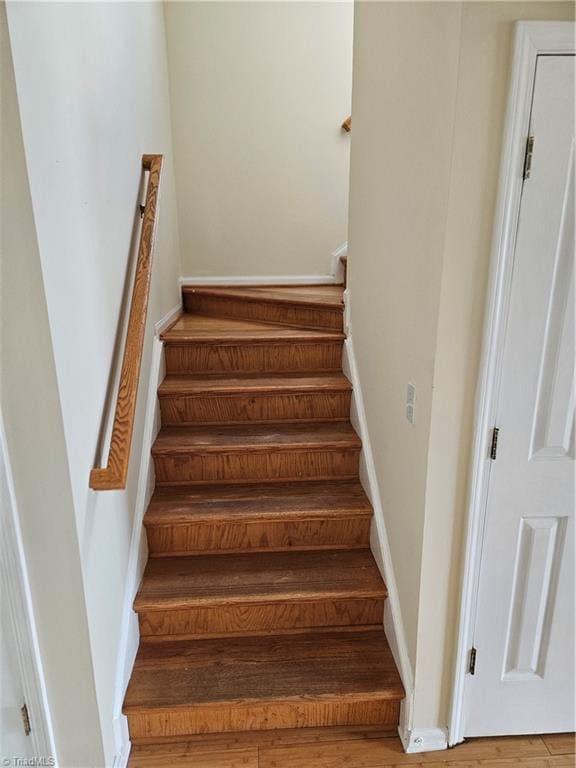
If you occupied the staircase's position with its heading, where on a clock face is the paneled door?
The paneled door is roughly at 10 o'clock from the staircase.

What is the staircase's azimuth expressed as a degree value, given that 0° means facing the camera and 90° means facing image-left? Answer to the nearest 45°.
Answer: approximately 0°
